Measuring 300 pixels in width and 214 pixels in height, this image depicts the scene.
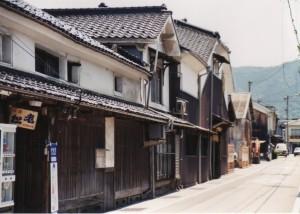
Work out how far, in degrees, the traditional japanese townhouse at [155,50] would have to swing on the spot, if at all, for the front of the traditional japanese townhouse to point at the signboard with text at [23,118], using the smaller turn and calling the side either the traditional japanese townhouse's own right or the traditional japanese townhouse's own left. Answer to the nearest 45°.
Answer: approximately 45° to the traditional japanese townhouse's own right

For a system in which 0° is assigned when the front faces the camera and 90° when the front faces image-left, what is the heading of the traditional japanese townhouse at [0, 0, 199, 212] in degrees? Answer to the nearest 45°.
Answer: approximately 315°

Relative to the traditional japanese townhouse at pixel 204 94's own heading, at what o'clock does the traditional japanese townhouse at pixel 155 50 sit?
the traditional japanese townhouse at pixel 155 50 is roughly at 2 o'clock from the traditional japanese townhouse at pixel 204 94.

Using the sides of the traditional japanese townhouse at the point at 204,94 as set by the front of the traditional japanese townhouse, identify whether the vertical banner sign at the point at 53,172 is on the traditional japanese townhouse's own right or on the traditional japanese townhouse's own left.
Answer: on the traditional japanese townhouse's own right

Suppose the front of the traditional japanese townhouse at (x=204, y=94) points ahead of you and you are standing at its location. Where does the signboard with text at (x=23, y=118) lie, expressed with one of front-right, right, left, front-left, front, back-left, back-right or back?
front-right

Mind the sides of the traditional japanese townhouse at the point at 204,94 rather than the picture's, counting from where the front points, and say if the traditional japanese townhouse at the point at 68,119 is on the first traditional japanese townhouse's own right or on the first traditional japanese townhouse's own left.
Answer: on the first traditional japanese townhouse's own right

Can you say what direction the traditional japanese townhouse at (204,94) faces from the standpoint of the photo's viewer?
facing the viewer and to the right of the viewer

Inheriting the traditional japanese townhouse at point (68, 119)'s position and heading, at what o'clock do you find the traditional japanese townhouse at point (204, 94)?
the traditional japanese townhouse at point (204, 94) is roughly at 8 o'clock from the traditional japanese townhouse at point (68, 119).
